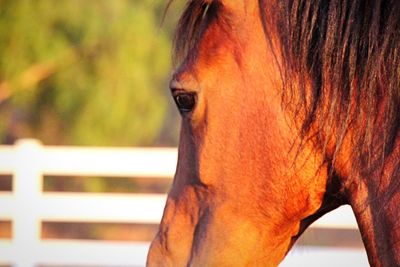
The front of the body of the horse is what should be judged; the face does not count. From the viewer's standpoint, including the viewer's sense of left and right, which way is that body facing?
facing to the left of the viewer

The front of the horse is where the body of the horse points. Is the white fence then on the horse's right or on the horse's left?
on the horse's right
